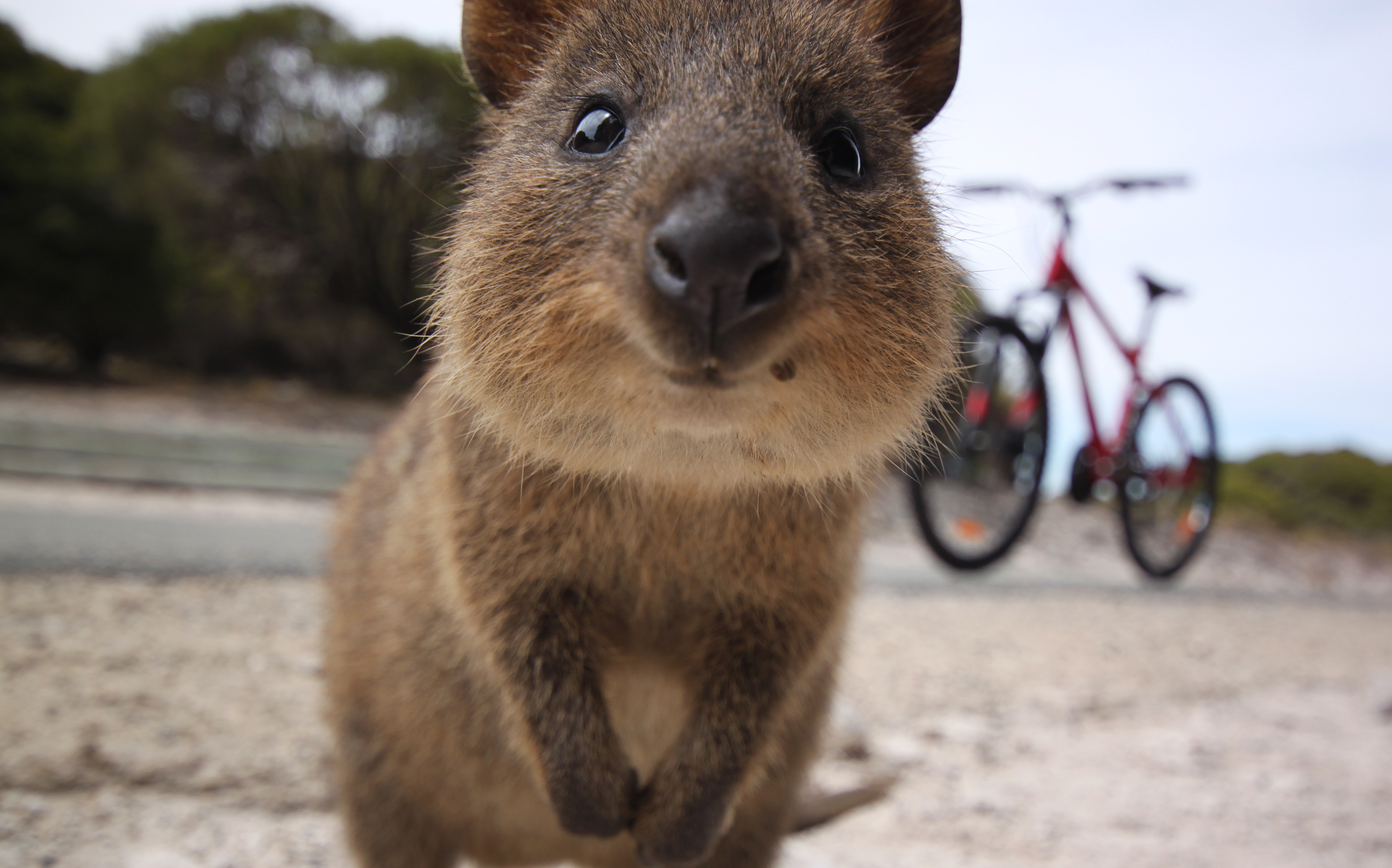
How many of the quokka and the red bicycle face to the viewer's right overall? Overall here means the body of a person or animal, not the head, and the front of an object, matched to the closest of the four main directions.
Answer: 0

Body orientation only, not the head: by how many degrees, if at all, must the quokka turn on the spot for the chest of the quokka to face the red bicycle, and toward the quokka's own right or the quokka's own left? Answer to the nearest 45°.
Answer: approximately 135° to the quokka's own left

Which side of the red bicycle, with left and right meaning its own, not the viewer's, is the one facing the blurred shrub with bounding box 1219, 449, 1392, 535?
back

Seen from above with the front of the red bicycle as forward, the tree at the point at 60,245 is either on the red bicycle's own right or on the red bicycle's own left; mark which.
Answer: on the red bicycle's own right
